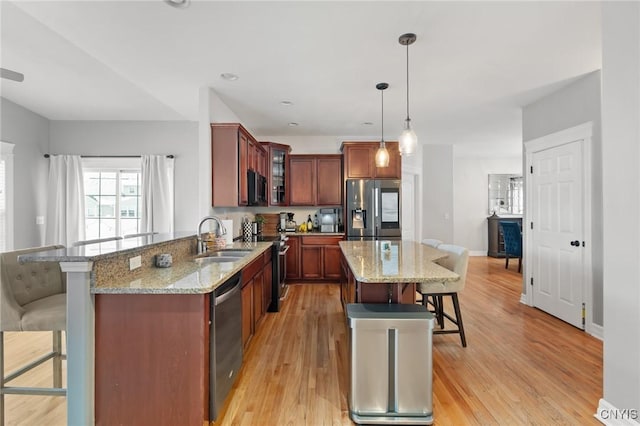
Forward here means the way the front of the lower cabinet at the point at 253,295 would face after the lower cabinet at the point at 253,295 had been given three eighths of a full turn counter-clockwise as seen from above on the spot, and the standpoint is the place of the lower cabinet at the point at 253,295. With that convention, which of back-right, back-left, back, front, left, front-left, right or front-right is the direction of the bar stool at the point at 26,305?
left

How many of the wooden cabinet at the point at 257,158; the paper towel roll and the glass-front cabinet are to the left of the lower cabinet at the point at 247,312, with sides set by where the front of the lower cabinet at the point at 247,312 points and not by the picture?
3

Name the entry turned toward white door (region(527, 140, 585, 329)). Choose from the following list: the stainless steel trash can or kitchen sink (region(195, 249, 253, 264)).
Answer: the kitchen sink

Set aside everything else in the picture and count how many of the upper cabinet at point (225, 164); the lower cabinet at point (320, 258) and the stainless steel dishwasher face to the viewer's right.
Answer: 2

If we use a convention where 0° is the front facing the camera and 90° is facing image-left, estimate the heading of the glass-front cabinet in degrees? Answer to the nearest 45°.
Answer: approximately 315°

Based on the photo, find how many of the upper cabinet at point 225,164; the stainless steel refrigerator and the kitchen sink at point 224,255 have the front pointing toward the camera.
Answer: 1

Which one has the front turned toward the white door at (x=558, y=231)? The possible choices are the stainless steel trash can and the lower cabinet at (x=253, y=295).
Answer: the lower cabinet

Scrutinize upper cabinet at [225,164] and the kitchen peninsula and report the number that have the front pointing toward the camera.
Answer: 0

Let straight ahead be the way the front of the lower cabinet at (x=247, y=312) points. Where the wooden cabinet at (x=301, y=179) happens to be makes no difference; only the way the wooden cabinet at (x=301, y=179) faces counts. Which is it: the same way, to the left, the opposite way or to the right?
to the right

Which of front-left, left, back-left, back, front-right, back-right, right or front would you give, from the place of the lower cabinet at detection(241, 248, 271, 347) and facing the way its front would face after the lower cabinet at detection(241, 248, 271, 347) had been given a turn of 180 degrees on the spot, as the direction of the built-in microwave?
right
